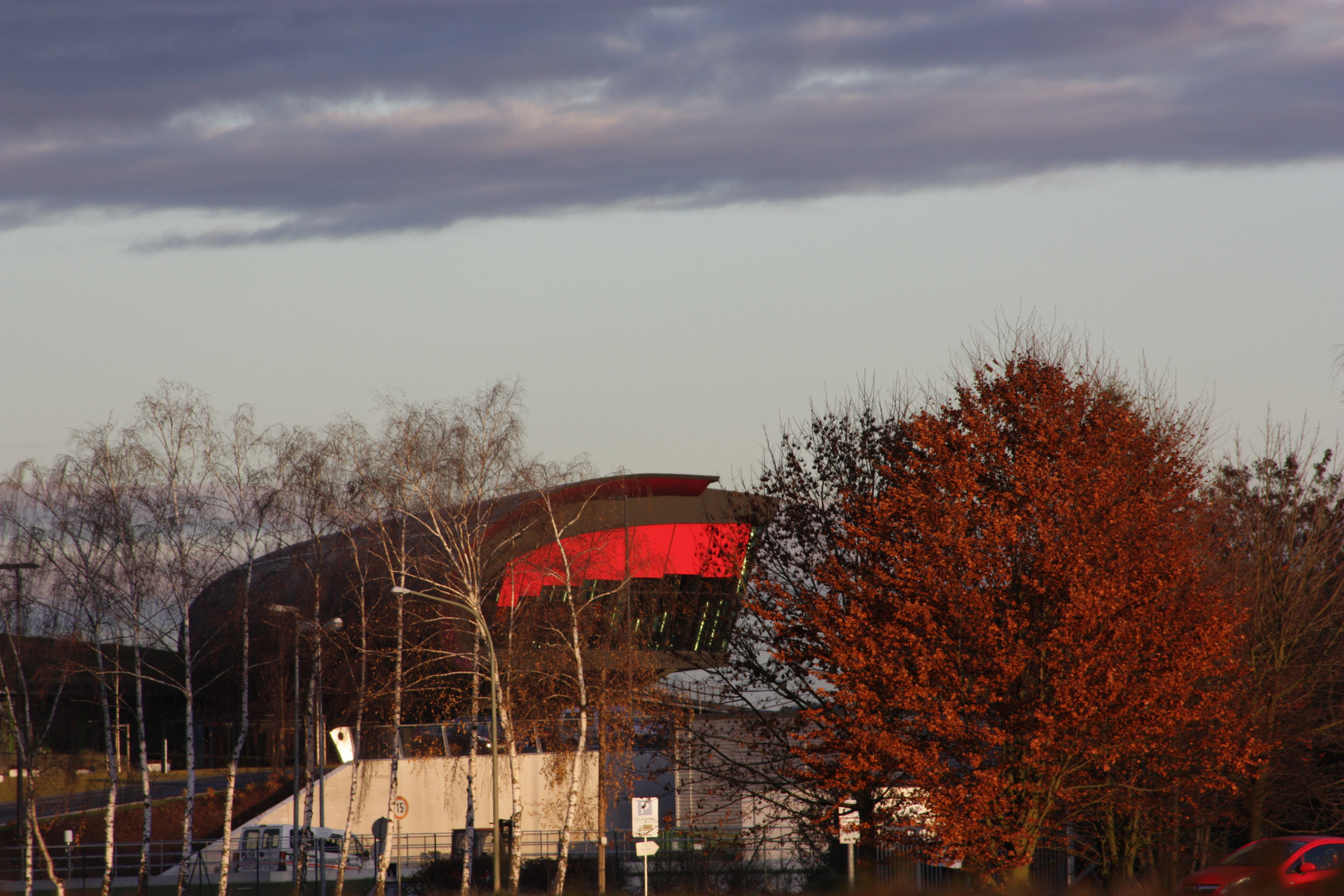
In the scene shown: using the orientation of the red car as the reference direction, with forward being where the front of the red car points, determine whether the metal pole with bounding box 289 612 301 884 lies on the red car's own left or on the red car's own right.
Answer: on the red car's own right

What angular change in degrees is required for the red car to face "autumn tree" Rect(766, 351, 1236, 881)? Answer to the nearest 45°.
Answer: approximately 90° to its right

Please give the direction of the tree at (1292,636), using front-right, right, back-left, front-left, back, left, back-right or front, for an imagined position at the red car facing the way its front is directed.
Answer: back-right

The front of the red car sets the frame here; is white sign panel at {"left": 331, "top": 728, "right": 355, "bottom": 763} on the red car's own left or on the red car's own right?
on the red car's own right

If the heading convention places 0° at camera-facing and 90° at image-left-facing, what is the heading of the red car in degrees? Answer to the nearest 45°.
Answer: approximately 45°
